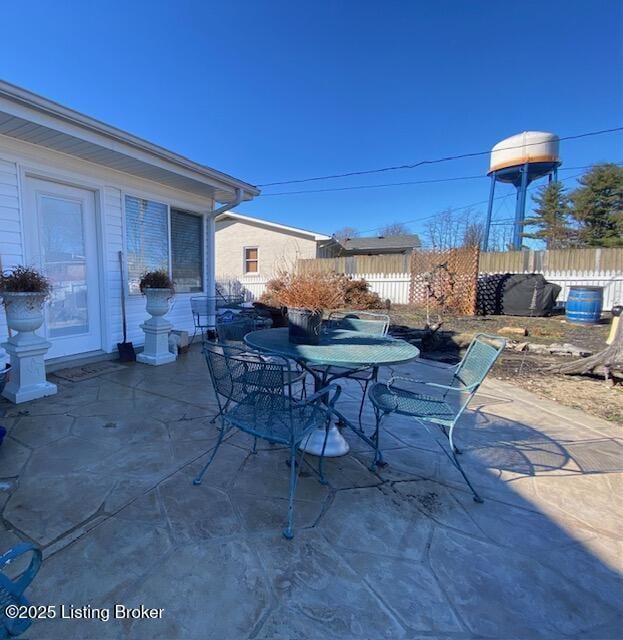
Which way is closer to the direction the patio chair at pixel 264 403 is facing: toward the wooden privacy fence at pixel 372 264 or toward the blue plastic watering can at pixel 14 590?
the wooden privacy fence

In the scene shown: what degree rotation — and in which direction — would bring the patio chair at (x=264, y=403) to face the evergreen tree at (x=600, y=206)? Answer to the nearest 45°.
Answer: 0° — it already faces it

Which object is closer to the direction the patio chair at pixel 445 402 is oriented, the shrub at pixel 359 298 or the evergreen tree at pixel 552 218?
the shrub

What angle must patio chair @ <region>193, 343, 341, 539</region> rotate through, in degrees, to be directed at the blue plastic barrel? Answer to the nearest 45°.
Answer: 0° — it already faces it

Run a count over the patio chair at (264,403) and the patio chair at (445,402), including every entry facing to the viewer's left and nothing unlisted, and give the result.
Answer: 1

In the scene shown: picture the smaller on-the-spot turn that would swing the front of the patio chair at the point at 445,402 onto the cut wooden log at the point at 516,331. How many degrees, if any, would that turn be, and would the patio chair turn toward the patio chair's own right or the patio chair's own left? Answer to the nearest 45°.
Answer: approximately 90° to the patio chair's own right

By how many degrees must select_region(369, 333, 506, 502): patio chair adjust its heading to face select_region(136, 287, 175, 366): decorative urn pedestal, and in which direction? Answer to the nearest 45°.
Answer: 0° — it already faces it

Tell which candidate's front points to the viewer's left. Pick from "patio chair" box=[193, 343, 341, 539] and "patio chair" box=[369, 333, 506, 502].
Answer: "patio chair" box=[369, 333, 506, 502]

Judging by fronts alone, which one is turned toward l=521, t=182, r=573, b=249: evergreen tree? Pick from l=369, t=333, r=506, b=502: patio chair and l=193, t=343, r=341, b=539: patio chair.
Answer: l=193, t=343, r=341, b=539: patio chair

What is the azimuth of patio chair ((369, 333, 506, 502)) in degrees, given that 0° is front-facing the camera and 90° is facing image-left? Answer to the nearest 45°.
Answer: approximately 90°

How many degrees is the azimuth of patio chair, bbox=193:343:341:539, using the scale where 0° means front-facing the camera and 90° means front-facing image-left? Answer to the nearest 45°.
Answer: approximately 225°

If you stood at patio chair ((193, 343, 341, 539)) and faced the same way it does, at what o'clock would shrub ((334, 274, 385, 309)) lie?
The shrub is roughly at 11 o'clock from the patio chair.

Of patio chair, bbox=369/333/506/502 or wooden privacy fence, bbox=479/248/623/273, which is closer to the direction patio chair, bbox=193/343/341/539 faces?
the wooden privacy fence

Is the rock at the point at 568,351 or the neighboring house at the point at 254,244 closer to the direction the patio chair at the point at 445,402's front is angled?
the neighboring house

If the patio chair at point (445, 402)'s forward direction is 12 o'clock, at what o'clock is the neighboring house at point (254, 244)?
The neighboring house is roughly at 2 o'clock from the patio chair.
